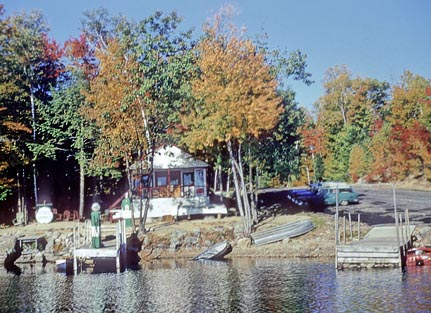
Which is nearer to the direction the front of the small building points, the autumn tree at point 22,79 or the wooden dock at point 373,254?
the wooden dock

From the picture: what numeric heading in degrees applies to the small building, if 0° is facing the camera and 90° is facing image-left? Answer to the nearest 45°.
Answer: approximately 0°

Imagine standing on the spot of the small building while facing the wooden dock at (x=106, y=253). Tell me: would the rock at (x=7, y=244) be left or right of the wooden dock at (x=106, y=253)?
right

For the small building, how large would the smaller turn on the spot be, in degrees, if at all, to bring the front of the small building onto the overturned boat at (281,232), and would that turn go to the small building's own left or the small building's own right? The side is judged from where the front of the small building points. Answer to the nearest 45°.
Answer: approximately 45° to the small building's own left

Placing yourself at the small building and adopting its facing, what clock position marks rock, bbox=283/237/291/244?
The rock is roughly at 11 o'clock from the small building.

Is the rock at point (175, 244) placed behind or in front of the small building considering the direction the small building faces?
in front

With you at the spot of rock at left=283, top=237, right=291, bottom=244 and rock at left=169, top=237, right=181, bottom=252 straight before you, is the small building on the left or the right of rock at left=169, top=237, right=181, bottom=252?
right

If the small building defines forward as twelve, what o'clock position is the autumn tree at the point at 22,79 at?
The autumn tree is roughly at 3 o'clock from the small building.

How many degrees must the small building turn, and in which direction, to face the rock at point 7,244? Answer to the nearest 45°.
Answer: approximately 45° to its right
